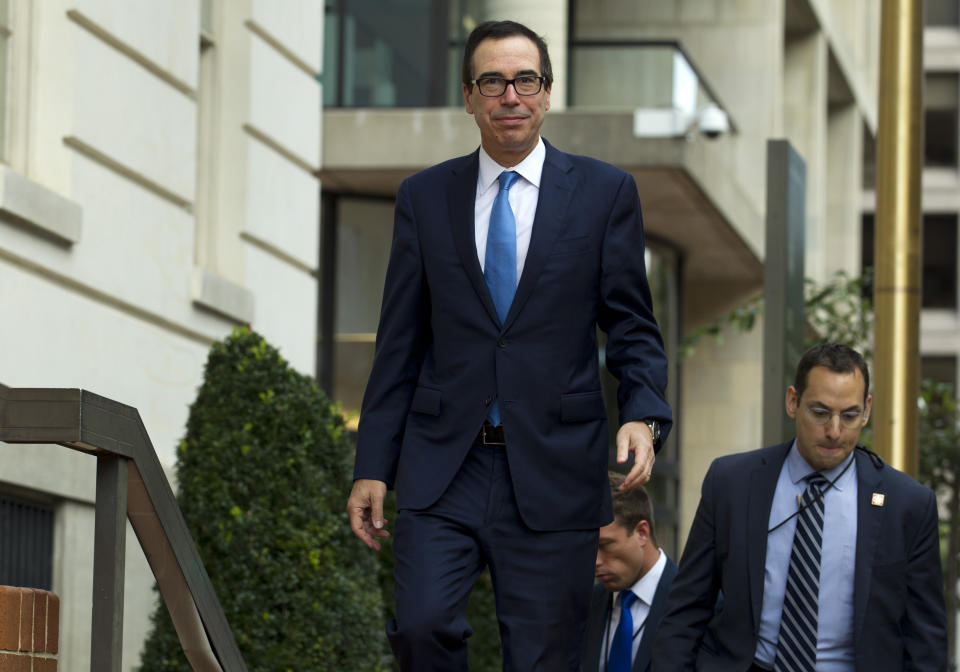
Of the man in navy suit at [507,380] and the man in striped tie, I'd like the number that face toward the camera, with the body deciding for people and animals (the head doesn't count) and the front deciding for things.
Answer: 2

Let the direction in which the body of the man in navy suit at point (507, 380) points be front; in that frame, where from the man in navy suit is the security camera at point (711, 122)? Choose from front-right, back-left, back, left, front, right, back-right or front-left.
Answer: back

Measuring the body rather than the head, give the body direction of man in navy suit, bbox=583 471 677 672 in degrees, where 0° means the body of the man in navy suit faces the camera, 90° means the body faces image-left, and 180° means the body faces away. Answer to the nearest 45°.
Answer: approximately 45°

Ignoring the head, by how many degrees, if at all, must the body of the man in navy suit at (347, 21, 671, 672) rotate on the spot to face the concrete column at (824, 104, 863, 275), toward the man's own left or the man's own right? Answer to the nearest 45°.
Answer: approximately 180°

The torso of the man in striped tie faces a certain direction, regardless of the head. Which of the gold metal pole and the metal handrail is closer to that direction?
the metal handrail

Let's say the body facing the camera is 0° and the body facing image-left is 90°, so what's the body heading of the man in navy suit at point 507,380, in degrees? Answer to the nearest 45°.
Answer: approximately 0°

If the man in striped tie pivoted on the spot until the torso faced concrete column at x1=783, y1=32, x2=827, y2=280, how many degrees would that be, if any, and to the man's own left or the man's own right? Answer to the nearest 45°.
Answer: approximately 180°

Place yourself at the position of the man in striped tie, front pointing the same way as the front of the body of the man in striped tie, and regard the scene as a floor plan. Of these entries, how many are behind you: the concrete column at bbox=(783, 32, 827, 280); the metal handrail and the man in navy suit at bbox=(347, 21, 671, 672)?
1

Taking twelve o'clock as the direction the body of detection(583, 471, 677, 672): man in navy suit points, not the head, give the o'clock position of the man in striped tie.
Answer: The man in striped tie is roughly at 10 o'clock from the man in navy suit.

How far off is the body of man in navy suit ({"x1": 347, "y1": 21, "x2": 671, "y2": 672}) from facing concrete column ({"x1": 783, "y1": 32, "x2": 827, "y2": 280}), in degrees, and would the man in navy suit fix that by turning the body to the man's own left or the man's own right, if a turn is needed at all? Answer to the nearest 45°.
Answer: approximately 180°

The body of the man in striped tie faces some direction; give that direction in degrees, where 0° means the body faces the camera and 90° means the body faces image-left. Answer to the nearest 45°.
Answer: approximately 0°
